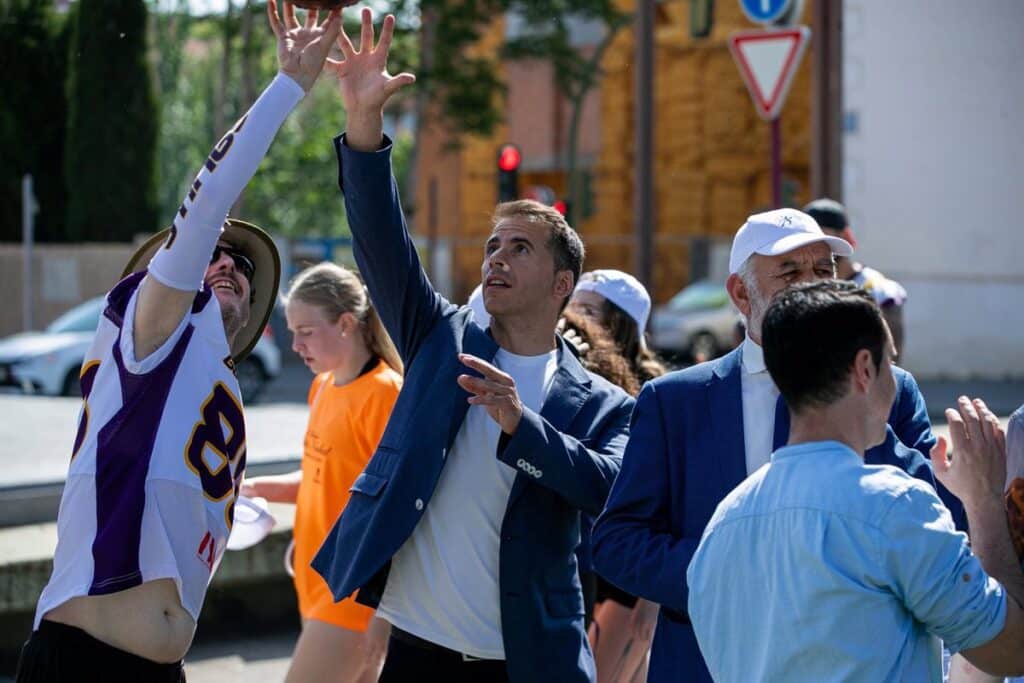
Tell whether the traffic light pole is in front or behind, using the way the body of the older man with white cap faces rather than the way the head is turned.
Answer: behind

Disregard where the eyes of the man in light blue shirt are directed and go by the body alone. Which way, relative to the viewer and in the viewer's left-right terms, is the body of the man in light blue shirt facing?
facing away from the viewer and to the right of the viewer

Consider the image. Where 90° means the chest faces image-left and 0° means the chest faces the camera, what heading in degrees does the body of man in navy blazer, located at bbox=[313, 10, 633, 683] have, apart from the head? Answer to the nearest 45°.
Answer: approximately 45°

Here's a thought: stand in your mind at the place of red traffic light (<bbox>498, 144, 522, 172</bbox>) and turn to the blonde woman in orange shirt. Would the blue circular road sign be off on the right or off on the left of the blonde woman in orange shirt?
left

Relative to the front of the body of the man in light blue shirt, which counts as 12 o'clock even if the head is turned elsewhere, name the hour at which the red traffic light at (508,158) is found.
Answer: The red traffic light is roughly at 10 o'clock from the man in light blue shirt.

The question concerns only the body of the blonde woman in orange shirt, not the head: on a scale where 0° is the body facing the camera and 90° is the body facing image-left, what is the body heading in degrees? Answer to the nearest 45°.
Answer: approximately 45°

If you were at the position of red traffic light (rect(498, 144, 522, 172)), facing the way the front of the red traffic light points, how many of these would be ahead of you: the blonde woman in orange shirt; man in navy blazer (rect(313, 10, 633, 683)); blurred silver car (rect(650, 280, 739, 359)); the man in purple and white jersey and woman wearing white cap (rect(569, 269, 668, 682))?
4
